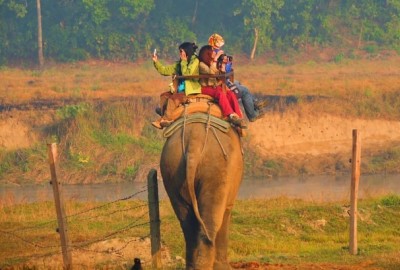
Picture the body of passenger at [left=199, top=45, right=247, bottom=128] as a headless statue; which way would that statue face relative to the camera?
to the viewer's right

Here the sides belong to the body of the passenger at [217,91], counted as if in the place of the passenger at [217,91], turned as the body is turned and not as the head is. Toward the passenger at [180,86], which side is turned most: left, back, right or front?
back

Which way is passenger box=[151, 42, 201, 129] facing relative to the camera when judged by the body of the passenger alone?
to the viewer's left

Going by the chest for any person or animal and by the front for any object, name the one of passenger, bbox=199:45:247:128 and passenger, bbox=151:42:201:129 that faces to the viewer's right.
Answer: passenger, bbox=199:45:247:128

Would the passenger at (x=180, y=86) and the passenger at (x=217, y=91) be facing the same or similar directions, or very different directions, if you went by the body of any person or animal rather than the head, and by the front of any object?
very different directions

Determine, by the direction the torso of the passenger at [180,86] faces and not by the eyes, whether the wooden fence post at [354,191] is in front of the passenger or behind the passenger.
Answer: behind

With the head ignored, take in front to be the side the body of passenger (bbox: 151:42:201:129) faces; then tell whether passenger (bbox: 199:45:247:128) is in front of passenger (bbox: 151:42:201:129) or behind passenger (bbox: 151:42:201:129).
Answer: behind

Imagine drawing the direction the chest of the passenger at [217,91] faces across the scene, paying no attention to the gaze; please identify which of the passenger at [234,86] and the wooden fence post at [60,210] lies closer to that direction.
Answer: the passenger

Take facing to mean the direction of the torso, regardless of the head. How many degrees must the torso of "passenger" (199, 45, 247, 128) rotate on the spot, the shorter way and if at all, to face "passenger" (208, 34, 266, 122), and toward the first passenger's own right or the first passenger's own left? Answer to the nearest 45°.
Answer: approximately 45° to the first passenger's own left

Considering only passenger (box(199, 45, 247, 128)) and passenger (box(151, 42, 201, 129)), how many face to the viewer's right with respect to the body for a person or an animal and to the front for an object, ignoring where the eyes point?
1
